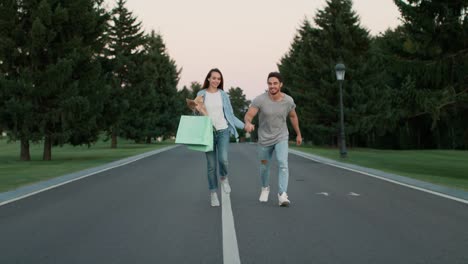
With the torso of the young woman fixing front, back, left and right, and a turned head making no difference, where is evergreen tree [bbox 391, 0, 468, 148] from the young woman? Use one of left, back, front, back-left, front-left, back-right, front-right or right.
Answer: back-left

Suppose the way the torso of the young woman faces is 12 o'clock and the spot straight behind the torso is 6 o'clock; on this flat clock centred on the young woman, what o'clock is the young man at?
The young man is roughly at 9 o'clock from the young woman.

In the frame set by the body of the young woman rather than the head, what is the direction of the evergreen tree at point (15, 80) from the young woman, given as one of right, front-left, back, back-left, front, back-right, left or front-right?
back-right

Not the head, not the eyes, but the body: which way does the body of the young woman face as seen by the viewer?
toward the camera

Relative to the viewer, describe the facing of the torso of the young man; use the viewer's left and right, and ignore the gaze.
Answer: facing the viewer

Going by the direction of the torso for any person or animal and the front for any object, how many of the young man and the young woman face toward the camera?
2

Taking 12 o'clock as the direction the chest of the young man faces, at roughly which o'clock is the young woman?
The young woman is roughly at 3 o'clock from the young man.

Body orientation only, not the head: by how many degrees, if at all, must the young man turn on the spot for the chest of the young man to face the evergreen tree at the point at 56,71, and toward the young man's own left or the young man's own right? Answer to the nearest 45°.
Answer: approximately 135° to the young man's own right

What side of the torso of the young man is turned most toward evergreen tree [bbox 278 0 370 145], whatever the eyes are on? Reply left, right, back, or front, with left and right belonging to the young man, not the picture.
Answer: back
